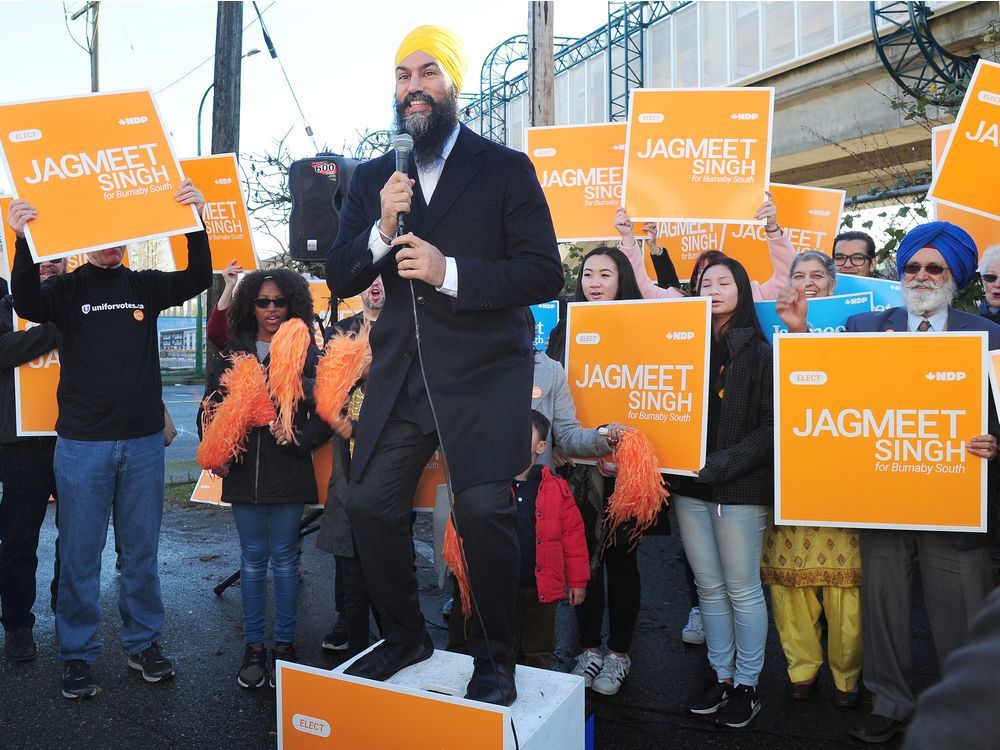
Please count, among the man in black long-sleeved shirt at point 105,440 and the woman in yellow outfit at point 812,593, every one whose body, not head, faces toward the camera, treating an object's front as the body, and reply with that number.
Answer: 2

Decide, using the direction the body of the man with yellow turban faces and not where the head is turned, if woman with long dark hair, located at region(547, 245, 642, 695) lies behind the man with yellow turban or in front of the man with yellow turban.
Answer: behind

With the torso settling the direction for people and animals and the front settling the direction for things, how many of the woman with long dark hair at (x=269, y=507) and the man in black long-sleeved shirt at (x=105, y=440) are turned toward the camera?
2

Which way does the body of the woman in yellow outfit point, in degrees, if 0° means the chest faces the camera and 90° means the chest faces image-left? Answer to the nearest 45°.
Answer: approximately 0°

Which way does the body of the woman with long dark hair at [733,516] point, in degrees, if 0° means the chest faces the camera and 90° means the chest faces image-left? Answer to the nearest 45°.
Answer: approximately 45°

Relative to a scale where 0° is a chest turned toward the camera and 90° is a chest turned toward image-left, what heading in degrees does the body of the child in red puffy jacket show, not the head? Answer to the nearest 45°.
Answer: approximately 45°

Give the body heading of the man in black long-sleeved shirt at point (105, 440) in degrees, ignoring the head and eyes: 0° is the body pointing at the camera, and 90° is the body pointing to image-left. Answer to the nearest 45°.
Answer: approximately 0°

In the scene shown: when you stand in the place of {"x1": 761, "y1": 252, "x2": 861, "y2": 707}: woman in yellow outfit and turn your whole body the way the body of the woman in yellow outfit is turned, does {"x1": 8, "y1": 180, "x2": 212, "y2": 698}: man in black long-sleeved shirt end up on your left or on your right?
on your right

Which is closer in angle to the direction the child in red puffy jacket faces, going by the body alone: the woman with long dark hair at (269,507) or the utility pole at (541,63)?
the woman with long dark hair
